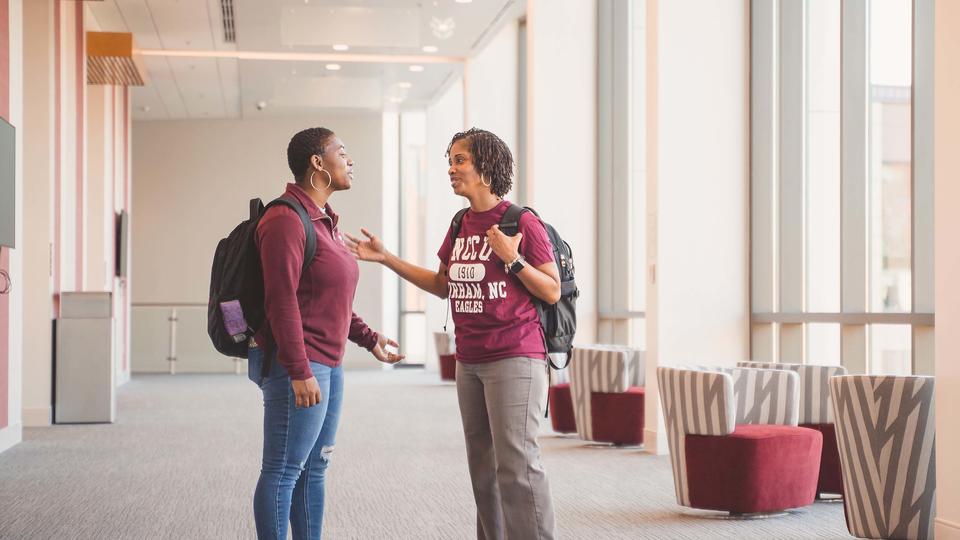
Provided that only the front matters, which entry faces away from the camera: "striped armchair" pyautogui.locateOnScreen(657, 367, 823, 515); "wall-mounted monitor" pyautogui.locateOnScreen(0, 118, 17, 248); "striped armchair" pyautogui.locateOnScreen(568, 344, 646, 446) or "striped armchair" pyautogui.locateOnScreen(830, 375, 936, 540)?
"striped armchair" pyautogui.locateOnScreen(830, 375, 936, 540)

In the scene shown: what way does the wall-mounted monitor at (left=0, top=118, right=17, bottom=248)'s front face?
to the viewer's right

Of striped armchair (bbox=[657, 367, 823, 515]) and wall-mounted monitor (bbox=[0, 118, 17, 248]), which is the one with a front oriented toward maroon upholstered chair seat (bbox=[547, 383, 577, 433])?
the wall-mounted monitor

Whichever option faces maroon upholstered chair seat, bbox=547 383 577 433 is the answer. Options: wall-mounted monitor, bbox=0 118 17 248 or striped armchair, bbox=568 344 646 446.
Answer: the wall-mounted monitor

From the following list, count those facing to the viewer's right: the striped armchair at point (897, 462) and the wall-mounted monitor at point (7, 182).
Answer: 1

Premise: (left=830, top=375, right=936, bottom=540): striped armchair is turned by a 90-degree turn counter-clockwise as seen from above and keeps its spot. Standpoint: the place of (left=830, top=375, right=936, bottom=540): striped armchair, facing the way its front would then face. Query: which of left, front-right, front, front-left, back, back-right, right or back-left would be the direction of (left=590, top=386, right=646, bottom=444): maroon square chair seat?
front-right

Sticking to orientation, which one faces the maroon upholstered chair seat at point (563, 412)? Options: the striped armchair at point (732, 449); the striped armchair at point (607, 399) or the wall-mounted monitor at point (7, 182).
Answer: the wall-mounted monitor

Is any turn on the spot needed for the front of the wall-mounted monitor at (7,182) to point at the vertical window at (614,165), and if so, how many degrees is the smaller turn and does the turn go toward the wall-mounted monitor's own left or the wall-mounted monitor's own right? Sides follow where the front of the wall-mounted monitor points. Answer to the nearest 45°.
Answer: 0° — it already faces it
